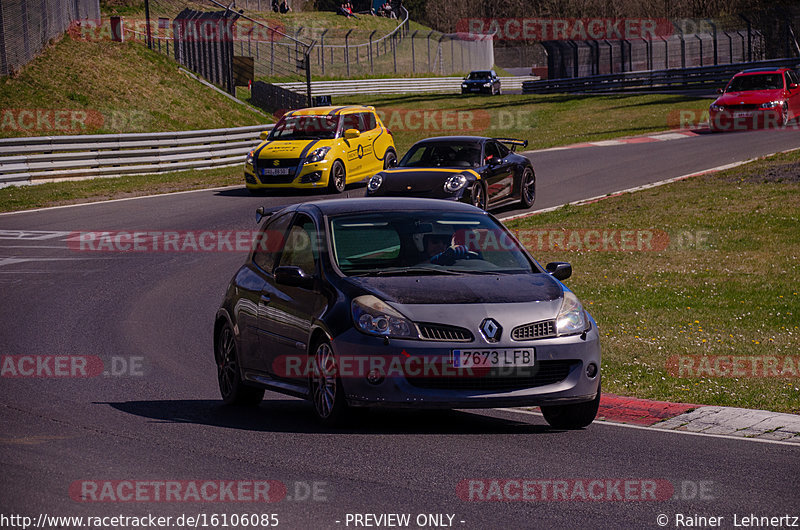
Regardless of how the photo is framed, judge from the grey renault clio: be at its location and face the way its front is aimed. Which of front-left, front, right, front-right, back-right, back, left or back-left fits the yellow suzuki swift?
back-left

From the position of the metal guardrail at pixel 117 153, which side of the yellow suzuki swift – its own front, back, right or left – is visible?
right

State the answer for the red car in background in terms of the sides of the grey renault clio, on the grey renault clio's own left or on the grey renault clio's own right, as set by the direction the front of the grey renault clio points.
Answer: on the grey renault clio's own left

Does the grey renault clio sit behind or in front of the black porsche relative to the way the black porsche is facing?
in front

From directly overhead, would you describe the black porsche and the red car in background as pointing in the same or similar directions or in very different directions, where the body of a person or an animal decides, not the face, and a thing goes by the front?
same or similar directions

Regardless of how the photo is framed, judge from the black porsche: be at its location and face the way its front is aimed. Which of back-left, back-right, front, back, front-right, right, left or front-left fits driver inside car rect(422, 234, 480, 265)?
front-left

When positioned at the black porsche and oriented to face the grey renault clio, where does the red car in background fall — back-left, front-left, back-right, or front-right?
back-left

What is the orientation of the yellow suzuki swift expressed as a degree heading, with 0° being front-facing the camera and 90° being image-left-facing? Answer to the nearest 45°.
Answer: approximately 45°

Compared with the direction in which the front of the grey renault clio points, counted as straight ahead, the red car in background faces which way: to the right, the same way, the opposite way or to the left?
to the right

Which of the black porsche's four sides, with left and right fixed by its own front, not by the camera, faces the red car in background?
back

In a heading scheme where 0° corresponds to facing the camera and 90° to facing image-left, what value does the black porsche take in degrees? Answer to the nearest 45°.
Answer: approximately 45°

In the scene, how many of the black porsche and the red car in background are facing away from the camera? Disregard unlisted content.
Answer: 0

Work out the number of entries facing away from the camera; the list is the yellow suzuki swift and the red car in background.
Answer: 0

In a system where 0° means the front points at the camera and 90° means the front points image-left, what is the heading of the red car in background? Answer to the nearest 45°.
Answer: approximately 45°

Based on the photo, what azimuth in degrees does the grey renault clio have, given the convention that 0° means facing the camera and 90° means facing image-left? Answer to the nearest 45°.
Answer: approximately 315°

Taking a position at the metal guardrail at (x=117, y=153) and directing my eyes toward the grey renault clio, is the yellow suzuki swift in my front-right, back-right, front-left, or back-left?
front-left
